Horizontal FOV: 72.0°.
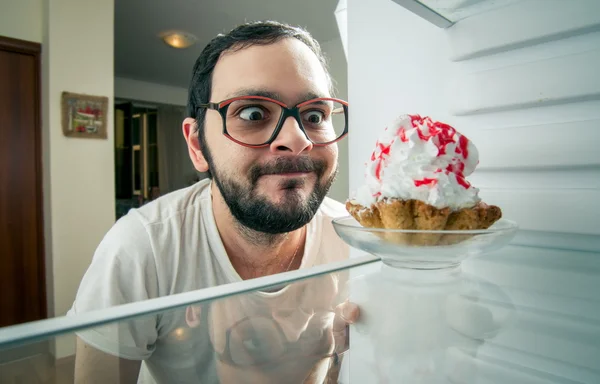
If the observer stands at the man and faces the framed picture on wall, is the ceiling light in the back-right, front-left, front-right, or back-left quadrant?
front-right

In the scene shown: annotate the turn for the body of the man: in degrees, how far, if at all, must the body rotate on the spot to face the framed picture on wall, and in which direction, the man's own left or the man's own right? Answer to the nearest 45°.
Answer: approximately 180°

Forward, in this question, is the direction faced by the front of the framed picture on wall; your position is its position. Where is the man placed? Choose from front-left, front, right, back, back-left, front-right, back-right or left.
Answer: front

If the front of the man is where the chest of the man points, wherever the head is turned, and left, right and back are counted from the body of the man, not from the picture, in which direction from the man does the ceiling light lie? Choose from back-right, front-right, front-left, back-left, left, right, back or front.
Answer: back-left

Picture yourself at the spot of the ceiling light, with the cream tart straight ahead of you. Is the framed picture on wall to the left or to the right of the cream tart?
right

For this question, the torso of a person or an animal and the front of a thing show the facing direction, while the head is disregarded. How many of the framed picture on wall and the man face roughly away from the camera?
0

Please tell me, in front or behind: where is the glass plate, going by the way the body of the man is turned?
in front

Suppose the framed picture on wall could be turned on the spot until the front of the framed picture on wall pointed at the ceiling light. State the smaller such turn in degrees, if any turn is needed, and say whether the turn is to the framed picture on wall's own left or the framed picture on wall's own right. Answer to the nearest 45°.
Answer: approximately 135° to the framed picture on wall's own left

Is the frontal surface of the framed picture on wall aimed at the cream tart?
yes

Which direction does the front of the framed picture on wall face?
toward the camera

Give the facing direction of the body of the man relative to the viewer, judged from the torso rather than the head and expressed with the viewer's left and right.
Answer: facing the viewer and to the right of the viewer

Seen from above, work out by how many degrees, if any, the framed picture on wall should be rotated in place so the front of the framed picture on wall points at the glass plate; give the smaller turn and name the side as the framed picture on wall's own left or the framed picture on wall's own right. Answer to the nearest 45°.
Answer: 0° — it already faces it
